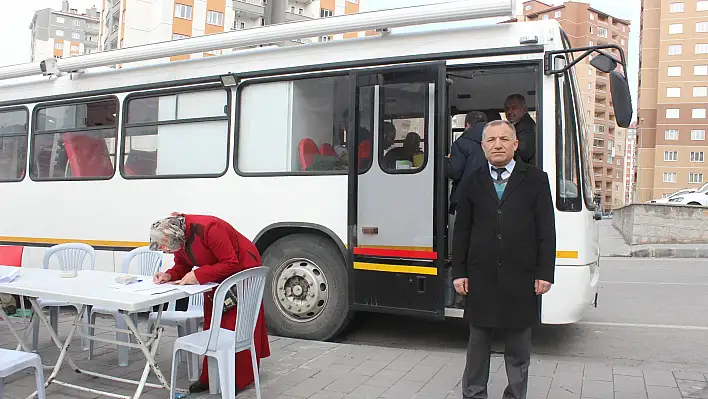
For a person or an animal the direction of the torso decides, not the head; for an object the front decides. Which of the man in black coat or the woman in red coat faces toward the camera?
the man in black coat

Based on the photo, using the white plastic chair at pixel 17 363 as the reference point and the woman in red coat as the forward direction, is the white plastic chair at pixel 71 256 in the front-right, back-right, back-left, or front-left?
front-left

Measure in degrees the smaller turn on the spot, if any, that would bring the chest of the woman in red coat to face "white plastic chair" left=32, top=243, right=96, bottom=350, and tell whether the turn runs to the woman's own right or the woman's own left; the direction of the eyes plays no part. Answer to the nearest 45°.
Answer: approximately 45° to the woman's own right

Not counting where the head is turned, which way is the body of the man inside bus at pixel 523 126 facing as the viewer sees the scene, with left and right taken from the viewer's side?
facing the viewer and to the left of the viewer

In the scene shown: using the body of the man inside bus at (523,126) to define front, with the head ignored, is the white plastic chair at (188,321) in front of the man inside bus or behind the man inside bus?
in front

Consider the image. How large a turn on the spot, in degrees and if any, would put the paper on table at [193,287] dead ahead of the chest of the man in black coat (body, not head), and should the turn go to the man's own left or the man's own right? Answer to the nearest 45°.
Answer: approximately 90° to the man's own right

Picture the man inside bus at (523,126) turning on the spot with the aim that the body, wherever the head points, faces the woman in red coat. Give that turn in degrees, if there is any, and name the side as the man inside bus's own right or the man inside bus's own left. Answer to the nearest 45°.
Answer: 0° — they already face them

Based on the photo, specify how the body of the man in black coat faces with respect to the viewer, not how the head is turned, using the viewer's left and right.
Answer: facing the viewer

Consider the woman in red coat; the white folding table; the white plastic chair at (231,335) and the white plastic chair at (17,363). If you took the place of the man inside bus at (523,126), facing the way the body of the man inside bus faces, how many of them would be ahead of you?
4

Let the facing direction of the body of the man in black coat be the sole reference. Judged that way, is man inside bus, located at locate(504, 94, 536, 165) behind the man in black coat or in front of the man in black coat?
behind

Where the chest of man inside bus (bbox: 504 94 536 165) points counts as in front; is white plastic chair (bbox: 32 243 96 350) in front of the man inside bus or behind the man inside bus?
in front

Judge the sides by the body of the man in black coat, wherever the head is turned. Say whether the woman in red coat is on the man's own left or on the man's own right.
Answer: on the man's own right

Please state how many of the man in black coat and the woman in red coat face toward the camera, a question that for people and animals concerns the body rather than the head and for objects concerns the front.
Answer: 1

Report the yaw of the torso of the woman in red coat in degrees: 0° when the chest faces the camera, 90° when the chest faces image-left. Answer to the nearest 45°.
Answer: approximately 90°
